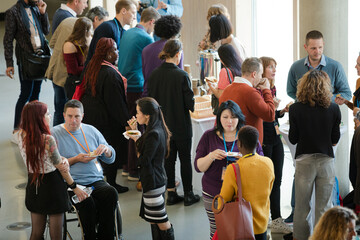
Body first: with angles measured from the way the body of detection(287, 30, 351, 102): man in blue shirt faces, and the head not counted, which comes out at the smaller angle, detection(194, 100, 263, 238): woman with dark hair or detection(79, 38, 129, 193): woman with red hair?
the woman with dark hair

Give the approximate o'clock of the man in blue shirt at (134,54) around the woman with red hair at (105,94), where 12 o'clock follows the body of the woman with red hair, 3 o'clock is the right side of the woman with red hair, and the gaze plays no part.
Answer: The man in blue shirt is roughly at 10 o'clock from the woman with red hair.

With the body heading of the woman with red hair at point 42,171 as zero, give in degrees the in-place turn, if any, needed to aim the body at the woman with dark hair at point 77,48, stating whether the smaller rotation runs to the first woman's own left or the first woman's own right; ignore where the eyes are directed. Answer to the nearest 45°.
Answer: approximately 45° to the first woman's own left

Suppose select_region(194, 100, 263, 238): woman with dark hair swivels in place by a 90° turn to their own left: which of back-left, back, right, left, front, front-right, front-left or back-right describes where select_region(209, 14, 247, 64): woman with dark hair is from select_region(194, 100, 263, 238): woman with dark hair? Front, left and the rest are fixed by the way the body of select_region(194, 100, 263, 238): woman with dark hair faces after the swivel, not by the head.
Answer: left

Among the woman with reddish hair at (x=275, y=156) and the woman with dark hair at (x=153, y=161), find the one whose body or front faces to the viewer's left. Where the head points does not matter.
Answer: the woman with dark hair at (x=153, y=161)

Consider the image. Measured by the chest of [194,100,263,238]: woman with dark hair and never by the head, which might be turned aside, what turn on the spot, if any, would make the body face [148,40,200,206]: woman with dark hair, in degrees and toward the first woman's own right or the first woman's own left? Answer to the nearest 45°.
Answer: approximately 180°

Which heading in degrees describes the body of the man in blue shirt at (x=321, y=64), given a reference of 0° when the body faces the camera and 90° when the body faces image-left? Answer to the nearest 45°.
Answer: approximately 0°

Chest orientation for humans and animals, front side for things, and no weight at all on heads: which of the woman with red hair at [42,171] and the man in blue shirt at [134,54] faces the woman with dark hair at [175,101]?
the woman with red hair
